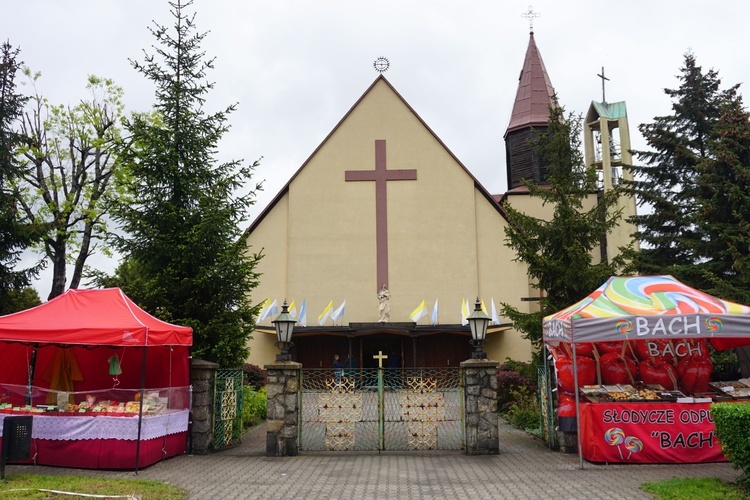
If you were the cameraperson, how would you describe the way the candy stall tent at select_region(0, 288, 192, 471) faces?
facing the viewer

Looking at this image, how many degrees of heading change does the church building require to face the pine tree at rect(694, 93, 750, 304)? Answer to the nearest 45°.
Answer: approximately 45° to its left

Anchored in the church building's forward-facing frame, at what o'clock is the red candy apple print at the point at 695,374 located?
The red candy apple print is roughly at 11 o'clock from the church building.

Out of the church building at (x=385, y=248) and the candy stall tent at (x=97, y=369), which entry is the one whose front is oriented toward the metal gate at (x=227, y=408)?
the church building

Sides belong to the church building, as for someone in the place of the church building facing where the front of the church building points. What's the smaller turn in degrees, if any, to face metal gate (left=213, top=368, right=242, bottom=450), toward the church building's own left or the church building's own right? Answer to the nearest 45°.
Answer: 0° — it already faces it

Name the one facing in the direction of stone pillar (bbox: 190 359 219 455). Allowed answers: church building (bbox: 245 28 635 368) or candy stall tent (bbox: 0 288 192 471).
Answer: the church building

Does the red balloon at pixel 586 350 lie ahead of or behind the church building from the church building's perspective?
ahead

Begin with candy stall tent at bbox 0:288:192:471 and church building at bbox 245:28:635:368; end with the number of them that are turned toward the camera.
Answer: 2

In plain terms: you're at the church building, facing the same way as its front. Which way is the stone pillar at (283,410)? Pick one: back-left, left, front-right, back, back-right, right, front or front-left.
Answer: front
